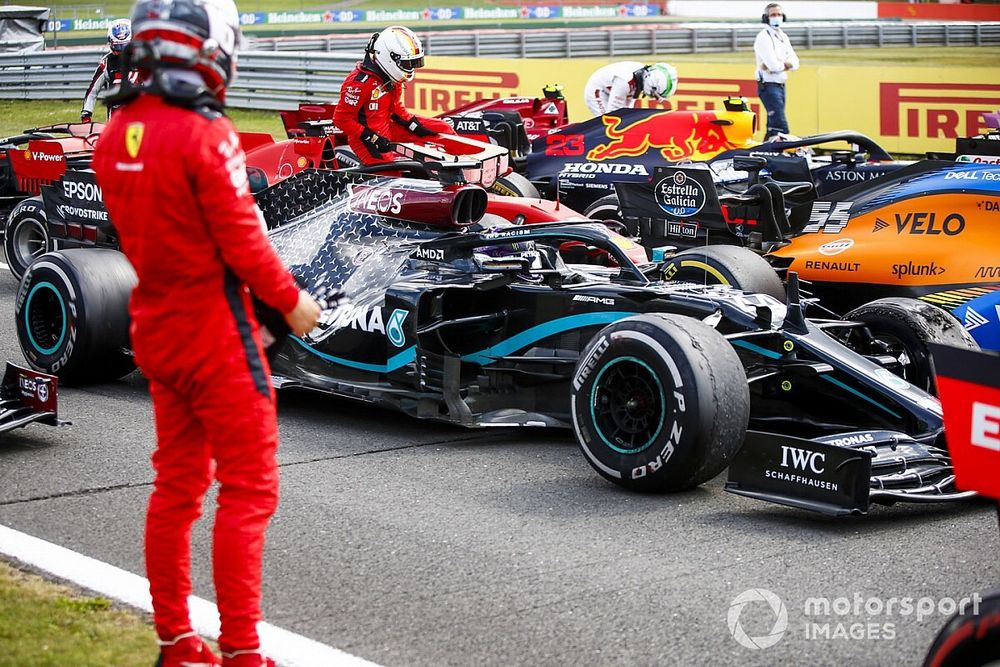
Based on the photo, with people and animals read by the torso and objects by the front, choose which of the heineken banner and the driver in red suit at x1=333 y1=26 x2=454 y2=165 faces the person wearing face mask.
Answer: the heineken banner

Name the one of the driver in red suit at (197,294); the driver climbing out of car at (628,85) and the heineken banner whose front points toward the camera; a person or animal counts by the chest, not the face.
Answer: the heineken banner

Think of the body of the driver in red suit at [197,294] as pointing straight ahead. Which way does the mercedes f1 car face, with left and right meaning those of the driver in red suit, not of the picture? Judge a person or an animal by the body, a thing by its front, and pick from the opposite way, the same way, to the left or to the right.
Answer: to the right

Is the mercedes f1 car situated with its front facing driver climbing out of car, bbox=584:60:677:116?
no

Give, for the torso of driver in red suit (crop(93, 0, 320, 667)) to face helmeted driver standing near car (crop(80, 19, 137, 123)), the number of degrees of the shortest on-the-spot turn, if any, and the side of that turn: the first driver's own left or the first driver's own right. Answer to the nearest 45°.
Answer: approximately 45° to the first driver's own left

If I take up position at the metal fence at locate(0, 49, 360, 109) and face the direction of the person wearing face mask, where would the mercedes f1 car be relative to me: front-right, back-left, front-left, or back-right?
front-right

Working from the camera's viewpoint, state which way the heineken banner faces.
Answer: facing the viewer

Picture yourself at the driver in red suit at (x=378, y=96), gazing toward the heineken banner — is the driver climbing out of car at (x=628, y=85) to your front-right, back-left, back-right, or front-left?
front-right

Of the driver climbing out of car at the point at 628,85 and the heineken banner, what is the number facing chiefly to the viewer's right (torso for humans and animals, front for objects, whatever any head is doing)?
1

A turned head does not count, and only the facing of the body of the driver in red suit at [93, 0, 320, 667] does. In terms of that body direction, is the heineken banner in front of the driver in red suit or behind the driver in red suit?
in front

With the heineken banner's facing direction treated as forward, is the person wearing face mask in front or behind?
in front

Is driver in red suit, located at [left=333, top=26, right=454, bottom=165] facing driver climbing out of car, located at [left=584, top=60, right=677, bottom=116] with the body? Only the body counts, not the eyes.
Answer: no

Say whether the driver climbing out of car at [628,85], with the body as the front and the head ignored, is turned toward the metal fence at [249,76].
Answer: no

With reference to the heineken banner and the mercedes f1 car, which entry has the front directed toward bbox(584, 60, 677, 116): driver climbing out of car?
the heineken banner

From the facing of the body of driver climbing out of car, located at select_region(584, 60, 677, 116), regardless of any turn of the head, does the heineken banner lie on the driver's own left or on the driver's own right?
on the driver's own left

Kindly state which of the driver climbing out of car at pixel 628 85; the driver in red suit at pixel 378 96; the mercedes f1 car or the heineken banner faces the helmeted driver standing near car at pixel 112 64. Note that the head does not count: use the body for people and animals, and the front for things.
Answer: the heineken banner
